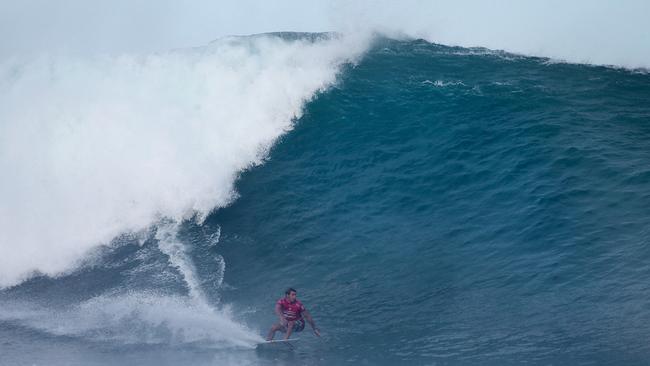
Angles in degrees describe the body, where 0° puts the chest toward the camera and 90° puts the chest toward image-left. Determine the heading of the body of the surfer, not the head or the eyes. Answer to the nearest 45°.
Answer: approximately 0°
